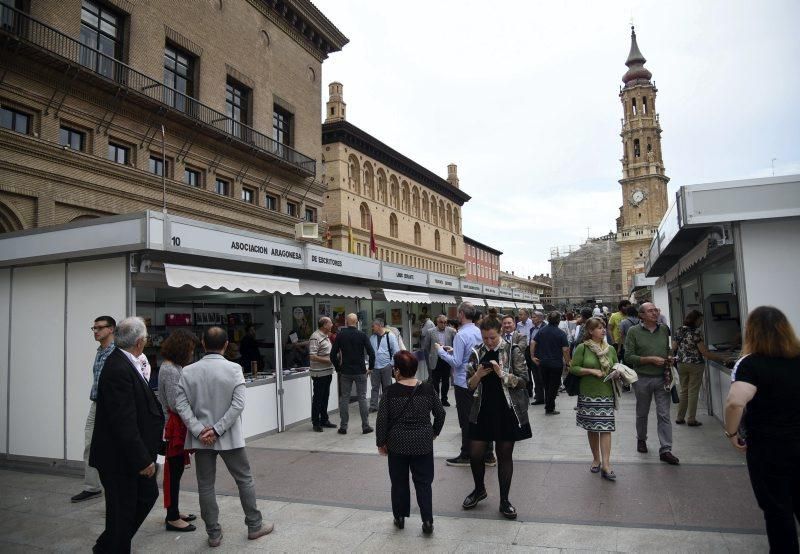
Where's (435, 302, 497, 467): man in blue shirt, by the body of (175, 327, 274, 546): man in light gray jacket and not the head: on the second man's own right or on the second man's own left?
on the second man's own right

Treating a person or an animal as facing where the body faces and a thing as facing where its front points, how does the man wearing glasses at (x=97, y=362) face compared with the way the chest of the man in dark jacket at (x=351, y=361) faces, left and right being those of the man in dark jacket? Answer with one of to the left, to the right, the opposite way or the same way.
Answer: the opposite way

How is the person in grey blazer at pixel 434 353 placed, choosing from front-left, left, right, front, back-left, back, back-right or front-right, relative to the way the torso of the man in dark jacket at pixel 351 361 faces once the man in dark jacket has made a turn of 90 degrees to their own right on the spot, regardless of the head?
front-left

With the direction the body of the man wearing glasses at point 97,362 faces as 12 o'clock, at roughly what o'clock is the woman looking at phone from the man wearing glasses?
The woman looking at phone is roughly at 9 o'clock from the man wearing glasses.

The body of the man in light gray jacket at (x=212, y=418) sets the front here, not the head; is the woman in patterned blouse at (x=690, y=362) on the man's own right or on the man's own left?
on the man's own right

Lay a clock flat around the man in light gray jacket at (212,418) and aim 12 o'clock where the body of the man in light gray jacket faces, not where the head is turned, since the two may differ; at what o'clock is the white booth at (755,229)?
The white booth is roughly at 3 o'clock from the man in light gray jacket.

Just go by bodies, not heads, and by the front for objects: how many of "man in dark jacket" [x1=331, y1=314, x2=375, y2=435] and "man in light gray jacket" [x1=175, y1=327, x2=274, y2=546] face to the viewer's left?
0

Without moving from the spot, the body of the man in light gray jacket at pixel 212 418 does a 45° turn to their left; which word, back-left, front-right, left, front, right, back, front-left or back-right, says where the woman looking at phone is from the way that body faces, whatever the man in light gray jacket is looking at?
back-right

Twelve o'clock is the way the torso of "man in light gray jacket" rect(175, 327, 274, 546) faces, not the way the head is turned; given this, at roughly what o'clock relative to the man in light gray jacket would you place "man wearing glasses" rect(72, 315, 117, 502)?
The man wearing glasses is roughly at 11 o'clock from the man in light gray jacket.

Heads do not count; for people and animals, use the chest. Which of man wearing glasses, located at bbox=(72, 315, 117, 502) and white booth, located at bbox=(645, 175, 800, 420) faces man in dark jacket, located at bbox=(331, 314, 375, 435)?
the white booth

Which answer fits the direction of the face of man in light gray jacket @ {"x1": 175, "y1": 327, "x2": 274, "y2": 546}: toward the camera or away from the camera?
away from the camera

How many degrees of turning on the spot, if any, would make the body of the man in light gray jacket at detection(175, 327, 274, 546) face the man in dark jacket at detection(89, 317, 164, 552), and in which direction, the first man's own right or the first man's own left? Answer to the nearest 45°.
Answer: approximately 135° to the first man's own left

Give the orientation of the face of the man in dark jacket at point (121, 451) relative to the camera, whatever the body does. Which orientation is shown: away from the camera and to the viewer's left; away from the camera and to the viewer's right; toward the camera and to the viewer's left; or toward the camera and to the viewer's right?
away from the camera and to the viewer's right

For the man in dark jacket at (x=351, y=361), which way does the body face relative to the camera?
away from the camera

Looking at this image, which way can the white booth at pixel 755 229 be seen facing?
to the viewer's left

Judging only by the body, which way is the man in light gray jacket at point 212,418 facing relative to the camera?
away from the camera
